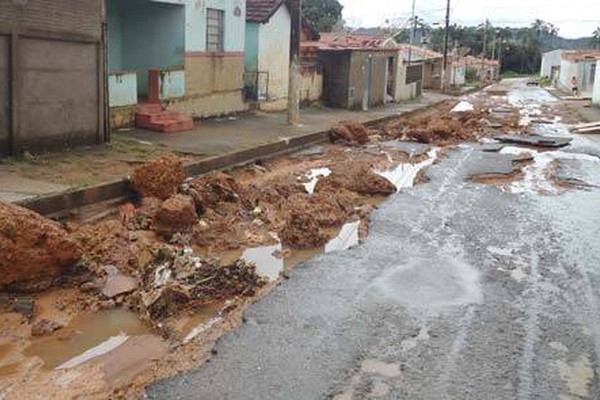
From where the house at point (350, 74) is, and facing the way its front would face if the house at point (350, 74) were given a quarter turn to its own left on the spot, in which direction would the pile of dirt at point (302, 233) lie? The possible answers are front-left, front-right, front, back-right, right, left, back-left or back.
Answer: back-right

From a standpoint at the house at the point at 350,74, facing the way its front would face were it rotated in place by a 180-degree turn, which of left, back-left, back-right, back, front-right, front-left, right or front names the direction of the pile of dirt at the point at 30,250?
back-left

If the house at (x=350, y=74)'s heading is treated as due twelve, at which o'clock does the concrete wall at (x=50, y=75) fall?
the concrete wall at (x=50, y=75) is roughly at 2 o'clock from the house at (x=350, y=74).

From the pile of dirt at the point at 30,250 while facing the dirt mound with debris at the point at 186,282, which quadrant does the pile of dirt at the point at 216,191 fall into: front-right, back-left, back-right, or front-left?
front-left

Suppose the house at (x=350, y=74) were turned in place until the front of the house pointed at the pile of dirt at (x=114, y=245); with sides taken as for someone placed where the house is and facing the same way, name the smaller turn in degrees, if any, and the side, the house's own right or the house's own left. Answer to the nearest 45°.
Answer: approximately 45° to the house's own right

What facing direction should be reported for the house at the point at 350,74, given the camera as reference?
facing the viewer and to the right of the viewer

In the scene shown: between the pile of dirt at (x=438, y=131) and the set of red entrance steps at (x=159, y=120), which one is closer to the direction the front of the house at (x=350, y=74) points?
the pile of dirt

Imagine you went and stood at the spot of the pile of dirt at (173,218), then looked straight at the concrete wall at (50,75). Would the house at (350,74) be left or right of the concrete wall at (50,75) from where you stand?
right

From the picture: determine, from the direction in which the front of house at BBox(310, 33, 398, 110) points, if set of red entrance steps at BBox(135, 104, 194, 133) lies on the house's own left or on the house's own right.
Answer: on the house's own right

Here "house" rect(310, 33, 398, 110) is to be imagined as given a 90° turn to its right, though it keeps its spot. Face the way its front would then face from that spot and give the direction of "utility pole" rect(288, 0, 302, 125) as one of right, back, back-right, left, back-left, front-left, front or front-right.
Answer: front-left

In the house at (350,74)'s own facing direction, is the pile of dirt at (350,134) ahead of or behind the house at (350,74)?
ahead

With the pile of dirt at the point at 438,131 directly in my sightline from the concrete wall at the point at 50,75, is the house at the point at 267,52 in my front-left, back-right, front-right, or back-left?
front-left

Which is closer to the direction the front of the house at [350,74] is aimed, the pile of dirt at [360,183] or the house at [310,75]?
the pile of dirt

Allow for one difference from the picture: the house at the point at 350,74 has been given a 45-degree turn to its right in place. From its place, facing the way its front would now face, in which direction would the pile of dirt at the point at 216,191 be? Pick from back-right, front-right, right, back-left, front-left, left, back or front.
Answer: front

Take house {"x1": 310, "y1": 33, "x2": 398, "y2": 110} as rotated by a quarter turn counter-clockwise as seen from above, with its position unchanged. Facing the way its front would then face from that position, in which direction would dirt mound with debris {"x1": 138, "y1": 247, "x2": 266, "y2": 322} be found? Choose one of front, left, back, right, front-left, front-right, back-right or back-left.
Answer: back-right

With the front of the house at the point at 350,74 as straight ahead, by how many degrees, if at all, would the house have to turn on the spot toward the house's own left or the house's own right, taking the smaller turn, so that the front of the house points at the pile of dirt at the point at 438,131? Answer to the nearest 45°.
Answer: approximately 45° to the house's own right
